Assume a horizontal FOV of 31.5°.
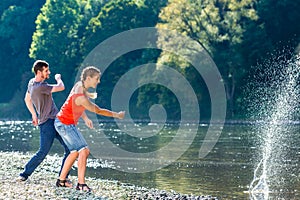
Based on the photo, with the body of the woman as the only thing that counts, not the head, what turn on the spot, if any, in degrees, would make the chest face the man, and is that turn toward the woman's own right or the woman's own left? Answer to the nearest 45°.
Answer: approximately 135° to the woman's own left

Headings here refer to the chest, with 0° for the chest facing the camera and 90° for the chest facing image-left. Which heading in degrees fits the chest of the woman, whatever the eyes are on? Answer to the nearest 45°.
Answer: approximately 270°
